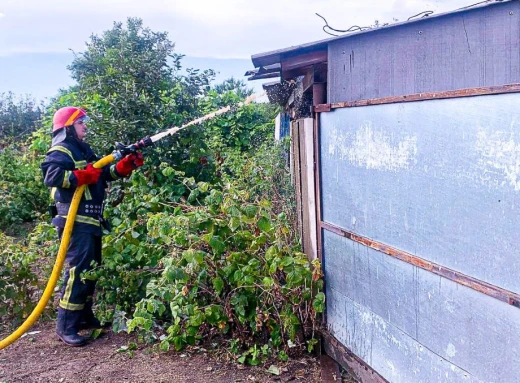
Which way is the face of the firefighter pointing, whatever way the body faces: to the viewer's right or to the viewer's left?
to the viewer's right

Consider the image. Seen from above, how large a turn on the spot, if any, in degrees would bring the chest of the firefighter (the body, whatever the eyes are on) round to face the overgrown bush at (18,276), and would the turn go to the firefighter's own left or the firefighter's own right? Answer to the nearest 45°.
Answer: approximately 135° to the firefighter's own left

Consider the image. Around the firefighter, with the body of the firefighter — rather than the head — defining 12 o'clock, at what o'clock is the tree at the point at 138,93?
The tree is roughly at 10 o'clock from the firefighter.

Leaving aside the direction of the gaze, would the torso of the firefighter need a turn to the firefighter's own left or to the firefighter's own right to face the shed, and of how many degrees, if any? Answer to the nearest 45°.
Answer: approximately 45° to the firefighter's own right

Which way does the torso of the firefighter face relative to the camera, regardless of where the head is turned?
to the viewer's right

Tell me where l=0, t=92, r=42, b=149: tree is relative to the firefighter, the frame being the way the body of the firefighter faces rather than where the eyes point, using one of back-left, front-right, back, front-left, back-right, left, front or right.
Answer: left

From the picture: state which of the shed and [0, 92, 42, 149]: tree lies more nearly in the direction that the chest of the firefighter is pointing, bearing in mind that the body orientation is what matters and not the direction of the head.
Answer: the shed
